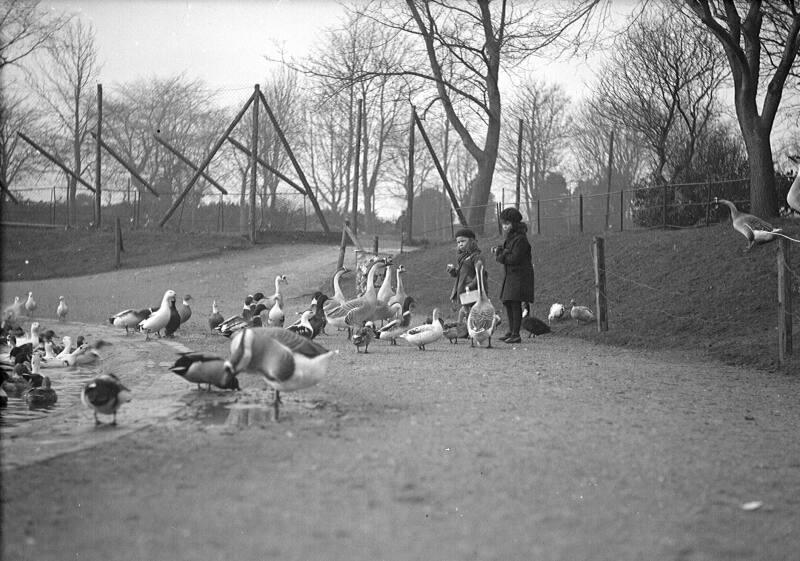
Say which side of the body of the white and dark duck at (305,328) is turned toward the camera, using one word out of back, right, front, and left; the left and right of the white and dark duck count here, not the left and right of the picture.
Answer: right

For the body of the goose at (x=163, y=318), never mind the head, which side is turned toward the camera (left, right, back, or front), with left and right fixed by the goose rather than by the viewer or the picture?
right
